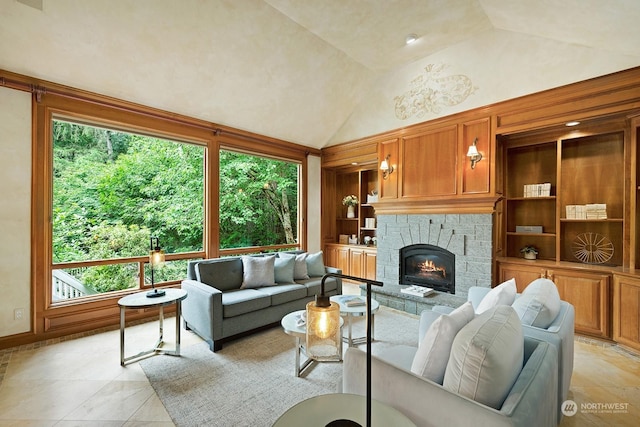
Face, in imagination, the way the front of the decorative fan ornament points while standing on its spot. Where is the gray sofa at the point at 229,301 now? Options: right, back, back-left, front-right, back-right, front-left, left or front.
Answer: front-right

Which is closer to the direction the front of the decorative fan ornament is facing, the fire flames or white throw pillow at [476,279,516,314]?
the white throw pillow

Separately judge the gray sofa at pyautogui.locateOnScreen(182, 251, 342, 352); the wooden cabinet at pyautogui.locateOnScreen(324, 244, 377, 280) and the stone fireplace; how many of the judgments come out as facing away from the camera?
0

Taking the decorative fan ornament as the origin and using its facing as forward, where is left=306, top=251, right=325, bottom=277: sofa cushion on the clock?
The sofa cushion is roughly at 2 o'clock from the decorative fan ornament.

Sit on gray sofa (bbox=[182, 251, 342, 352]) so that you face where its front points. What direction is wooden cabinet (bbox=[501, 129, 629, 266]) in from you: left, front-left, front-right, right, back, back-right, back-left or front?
front-left

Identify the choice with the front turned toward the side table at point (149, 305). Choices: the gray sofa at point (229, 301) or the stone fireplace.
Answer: the stone fireplace

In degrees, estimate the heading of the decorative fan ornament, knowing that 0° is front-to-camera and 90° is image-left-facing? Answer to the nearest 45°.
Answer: approximately 0°

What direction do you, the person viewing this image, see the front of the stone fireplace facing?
facing the viewer and to the left of the viewer

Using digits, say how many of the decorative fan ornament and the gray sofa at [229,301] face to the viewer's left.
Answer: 0

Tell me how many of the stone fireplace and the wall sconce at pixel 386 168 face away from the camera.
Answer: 0

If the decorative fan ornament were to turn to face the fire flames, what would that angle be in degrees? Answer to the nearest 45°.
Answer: approximately 90° to its right

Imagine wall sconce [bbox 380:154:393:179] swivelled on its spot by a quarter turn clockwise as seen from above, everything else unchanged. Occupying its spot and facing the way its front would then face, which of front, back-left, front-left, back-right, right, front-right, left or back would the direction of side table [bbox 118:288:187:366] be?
left

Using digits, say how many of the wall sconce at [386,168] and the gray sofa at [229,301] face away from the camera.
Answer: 0

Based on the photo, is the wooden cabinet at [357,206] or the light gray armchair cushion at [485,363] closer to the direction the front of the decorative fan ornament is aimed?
the light gray armchair cushion

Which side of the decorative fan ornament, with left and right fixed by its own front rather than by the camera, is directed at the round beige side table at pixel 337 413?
front
